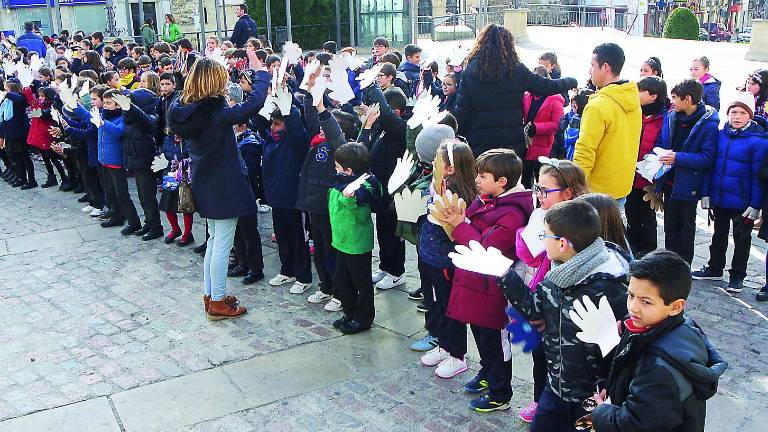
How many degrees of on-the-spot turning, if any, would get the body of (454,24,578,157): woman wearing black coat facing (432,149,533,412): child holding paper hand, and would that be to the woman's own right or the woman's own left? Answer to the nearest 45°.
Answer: approximately 180°

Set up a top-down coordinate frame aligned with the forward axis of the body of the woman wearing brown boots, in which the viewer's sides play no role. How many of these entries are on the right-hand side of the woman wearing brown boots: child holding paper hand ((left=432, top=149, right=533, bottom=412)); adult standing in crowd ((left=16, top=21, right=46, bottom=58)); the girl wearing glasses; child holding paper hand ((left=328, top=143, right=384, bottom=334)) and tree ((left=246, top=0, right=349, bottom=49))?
3

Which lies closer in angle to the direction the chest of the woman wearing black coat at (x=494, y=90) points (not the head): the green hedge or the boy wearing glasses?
the green hedge

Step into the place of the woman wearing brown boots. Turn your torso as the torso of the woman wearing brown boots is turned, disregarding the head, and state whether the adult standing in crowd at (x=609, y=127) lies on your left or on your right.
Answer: on your right

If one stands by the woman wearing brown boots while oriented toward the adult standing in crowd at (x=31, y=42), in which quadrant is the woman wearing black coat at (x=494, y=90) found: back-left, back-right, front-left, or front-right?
back-right

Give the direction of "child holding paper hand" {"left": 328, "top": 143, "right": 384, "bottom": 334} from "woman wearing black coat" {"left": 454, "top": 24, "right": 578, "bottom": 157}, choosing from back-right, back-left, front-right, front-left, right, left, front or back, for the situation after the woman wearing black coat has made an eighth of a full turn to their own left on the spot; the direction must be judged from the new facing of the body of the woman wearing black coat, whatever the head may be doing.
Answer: left

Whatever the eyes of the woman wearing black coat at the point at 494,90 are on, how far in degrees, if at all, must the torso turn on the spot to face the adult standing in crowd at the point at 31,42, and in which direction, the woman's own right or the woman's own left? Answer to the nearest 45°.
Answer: approximately 45° to the woman's own left

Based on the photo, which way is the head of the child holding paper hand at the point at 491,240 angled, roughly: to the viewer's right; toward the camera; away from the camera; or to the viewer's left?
to the viewer's left

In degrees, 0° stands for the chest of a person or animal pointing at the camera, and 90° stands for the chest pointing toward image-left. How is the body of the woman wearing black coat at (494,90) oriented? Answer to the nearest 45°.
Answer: approximately 180°
